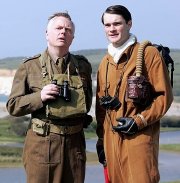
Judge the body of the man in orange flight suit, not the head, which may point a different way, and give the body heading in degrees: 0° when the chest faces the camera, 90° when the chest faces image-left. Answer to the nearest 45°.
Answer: approximately 45°

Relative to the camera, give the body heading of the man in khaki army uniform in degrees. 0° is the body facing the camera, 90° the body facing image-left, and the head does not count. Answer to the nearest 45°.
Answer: approximately 315°

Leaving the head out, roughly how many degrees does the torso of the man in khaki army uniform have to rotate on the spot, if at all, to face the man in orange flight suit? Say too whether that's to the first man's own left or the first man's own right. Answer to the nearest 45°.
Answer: approximately 45° to the first man's own left

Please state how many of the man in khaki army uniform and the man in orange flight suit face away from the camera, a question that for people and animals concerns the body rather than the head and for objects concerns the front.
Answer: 0

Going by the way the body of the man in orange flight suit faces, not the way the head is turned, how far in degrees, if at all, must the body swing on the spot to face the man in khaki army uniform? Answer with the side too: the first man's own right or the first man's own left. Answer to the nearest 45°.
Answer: approximately 45° to the first man's own right
